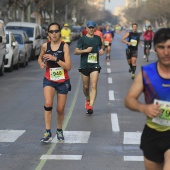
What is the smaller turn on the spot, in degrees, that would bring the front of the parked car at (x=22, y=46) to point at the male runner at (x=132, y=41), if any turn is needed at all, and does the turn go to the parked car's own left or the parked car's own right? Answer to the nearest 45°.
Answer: approximately 45° to the parked car's own left

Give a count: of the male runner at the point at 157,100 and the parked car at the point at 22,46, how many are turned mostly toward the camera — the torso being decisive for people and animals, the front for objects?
2

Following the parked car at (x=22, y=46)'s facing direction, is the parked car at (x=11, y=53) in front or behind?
in front

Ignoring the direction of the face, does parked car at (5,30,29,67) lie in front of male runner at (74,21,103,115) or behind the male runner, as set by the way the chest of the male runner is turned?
behind

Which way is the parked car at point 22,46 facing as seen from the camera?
toward the camera

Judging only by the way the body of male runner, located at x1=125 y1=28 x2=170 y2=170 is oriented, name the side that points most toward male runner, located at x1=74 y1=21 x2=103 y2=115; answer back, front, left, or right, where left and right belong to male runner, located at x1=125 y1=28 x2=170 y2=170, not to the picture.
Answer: back

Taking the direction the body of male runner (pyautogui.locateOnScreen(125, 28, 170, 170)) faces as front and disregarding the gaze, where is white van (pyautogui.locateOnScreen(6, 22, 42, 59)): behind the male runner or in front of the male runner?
behind

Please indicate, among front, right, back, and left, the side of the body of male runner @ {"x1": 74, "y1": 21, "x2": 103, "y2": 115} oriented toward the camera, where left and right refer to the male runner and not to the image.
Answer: front

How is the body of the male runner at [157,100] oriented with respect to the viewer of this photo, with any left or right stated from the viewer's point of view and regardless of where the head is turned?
facing the viewer

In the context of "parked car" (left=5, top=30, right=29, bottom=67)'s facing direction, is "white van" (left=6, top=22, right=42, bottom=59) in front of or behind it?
behind
